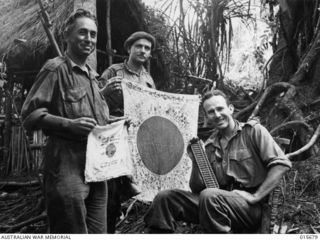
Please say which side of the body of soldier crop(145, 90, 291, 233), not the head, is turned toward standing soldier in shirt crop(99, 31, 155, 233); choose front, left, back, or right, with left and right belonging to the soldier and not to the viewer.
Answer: right

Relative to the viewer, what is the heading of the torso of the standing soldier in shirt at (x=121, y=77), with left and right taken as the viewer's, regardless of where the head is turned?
facing the viewer and to the right of the viewer

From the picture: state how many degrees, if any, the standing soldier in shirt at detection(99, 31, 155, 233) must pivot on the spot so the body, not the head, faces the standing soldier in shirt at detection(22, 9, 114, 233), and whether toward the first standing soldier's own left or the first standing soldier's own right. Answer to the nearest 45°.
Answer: approximately 45° to the first standing soldier's own right

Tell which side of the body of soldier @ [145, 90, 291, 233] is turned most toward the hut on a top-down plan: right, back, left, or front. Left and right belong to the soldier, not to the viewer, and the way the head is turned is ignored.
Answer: right

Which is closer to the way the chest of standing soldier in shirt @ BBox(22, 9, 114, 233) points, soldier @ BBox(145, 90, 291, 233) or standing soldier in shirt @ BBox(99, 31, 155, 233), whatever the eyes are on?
the soldier

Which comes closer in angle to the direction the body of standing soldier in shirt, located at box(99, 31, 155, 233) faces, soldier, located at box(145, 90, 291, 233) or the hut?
the soldier

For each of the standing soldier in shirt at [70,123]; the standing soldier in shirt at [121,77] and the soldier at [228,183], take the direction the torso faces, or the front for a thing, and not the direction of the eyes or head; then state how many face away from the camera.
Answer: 0

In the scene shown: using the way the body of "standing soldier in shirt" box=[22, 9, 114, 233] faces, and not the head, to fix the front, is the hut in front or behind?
behind

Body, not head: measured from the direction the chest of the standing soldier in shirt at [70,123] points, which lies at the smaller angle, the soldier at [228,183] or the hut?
the soldier
